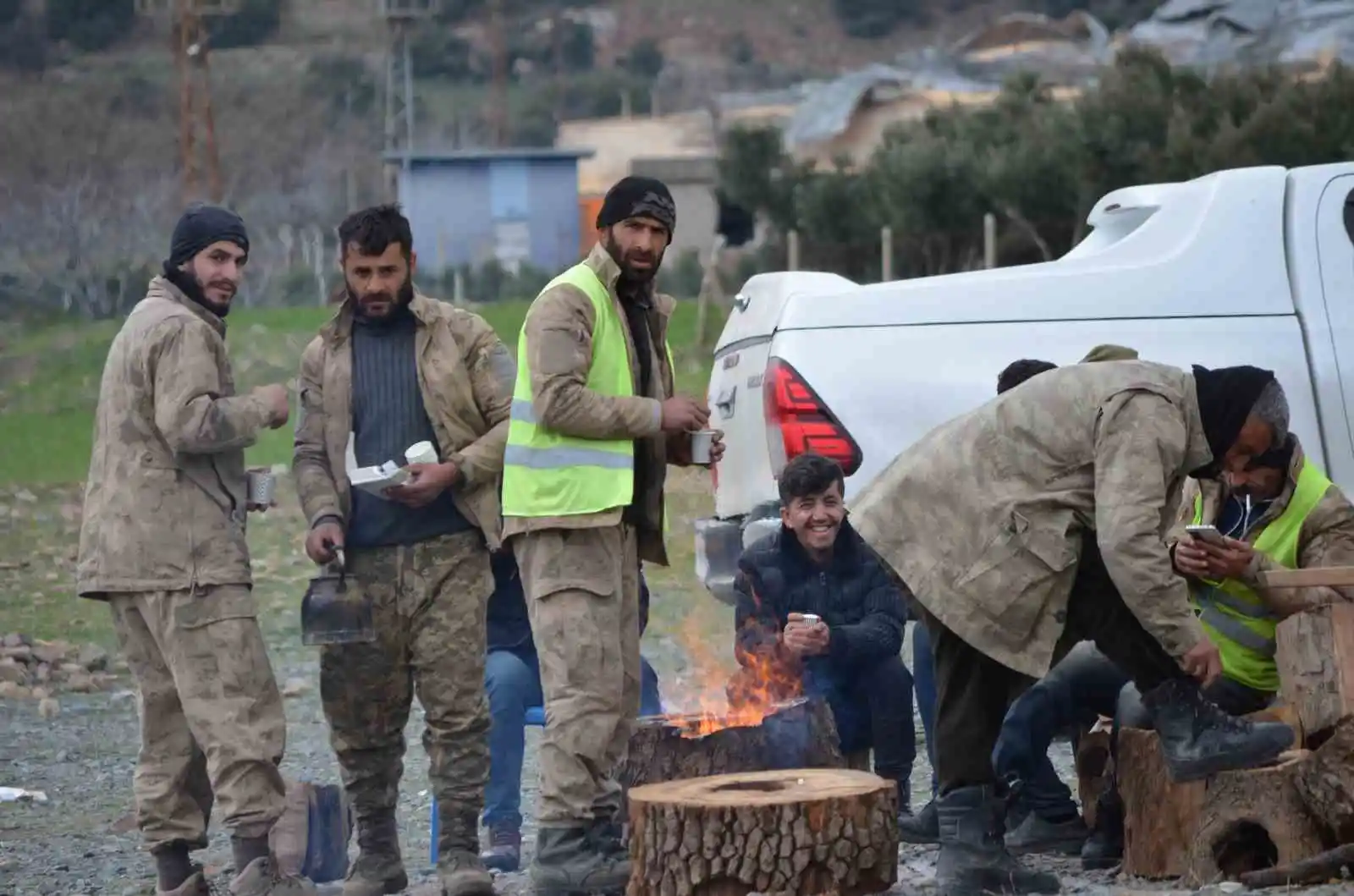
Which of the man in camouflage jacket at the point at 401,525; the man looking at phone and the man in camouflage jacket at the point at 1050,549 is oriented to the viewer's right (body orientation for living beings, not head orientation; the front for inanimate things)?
the man in camouflage jacket at the point at 1050,549

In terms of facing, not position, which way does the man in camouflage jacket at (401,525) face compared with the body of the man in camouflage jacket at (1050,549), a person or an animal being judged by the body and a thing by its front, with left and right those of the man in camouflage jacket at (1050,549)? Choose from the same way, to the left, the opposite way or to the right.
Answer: to the right

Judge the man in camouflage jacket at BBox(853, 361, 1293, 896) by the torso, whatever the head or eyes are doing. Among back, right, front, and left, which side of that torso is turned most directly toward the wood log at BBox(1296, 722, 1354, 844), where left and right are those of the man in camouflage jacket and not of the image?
front

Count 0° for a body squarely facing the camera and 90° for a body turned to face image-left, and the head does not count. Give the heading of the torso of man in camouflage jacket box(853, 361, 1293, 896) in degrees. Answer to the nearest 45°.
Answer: approximately 270°

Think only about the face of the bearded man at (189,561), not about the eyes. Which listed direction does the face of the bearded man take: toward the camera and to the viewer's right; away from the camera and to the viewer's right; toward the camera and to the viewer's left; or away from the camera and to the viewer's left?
toward the camera and to the viewer's right

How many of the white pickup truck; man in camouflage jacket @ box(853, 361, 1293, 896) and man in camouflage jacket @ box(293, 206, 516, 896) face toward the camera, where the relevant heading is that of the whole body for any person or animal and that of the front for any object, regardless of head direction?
1

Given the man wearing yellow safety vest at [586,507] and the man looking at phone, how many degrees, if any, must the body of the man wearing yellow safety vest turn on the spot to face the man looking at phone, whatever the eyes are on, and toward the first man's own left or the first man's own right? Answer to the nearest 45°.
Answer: approximately 45° to the first man's own left

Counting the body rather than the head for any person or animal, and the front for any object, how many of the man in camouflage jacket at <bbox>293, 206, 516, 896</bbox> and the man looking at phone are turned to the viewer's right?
0

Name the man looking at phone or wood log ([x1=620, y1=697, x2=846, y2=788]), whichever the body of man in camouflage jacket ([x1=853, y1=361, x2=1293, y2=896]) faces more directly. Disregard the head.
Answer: the man looking at phone
